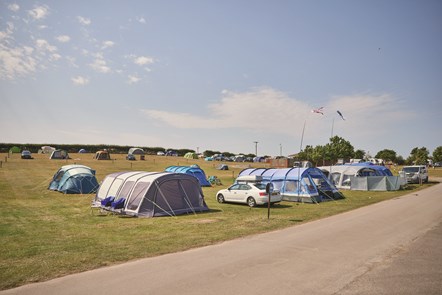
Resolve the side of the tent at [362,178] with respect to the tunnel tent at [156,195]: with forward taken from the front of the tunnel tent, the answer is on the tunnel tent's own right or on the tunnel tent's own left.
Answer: on the tunnel tent's own left

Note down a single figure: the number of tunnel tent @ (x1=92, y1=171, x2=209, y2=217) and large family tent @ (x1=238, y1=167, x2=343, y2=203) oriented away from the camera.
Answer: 0

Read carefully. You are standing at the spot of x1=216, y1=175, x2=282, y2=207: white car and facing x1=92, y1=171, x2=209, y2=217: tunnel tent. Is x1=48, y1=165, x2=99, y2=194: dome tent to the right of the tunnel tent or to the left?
right

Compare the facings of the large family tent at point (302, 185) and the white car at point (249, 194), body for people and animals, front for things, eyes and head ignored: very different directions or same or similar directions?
very different directions

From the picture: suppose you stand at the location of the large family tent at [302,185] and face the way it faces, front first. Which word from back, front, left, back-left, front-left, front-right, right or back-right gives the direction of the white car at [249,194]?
right

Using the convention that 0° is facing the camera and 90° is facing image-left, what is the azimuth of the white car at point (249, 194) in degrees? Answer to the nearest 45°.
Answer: approximately 135°

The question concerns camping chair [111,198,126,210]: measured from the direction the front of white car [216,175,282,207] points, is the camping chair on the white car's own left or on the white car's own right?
on the white car's own left

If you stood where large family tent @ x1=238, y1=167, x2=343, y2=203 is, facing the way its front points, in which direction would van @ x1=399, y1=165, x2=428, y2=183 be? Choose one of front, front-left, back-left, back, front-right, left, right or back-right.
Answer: left
